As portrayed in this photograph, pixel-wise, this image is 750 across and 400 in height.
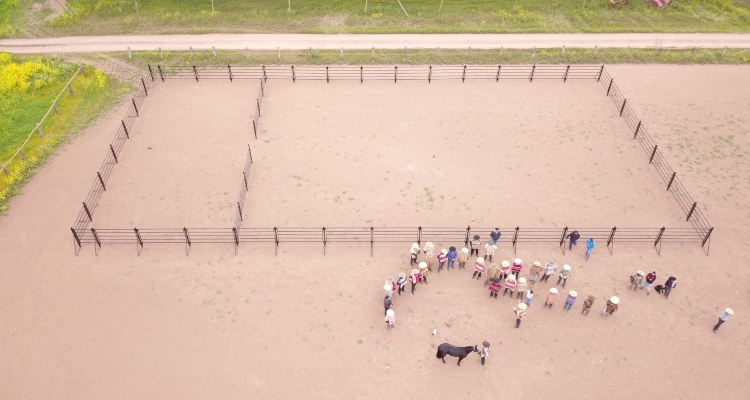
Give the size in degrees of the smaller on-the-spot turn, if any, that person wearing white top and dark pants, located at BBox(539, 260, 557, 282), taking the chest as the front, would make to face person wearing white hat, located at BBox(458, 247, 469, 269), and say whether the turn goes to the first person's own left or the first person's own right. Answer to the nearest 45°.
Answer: approximately 45° to the first person's own right

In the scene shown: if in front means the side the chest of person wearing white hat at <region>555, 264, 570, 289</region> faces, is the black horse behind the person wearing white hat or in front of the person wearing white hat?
in front

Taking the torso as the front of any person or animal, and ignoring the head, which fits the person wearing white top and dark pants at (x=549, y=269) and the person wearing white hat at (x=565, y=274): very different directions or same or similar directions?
same or similar directions

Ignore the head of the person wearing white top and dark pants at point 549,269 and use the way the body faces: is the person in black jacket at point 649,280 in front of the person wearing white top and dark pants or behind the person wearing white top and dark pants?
behind

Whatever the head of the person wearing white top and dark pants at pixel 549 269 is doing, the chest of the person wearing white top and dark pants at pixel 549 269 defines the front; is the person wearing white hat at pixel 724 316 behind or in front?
behind

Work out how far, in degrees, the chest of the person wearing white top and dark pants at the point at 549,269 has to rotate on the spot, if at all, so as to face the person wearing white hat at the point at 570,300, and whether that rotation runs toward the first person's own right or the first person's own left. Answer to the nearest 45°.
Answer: approximately 90° to the first person's own left

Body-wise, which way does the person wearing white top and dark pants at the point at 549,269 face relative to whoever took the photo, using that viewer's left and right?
facing the viewer and to the left of the viewer
